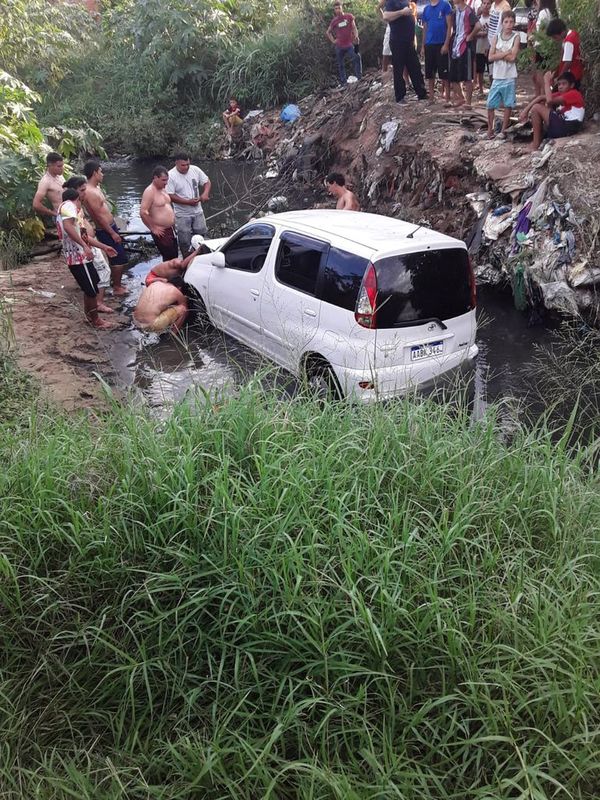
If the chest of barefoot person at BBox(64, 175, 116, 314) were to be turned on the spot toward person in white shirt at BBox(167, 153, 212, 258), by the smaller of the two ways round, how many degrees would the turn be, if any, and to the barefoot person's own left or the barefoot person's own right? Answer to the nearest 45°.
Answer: approximately 45° to the barefoot person's own left

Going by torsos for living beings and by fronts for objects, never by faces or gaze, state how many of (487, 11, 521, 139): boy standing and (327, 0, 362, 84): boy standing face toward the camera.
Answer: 2

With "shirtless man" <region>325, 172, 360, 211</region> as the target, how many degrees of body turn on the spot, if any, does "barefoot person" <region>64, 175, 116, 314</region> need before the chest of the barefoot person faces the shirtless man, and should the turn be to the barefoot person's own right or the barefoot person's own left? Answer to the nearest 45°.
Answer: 0° — they already face them

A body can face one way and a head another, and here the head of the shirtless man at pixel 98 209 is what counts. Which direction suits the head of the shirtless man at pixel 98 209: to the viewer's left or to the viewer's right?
to the viewer's right

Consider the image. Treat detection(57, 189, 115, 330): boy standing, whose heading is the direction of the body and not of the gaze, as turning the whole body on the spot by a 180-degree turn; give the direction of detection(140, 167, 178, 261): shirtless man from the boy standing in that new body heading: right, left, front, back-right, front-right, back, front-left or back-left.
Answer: back-right

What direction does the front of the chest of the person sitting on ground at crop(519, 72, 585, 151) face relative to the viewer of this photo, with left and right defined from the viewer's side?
facing to the left of the viewer

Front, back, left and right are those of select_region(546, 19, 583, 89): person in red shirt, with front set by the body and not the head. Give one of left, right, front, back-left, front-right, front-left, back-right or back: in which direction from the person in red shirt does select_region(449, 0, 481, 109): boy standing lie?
front-right

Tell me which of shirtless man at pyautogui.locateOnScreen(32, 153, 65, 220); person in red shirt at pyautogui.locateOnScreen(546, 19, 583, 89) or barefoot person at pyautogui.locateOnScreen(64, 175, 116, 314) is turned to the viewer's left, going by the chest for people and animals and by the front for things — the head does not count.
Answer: the person in red shirt

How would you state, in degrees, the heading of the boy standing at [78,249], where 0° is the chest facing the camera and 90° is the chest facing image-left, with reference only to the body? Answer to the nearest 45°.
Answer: approximately 270°

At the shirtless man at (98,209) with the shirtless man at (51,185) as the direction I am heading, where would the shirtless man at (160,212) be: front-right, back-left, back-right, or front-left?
back-right

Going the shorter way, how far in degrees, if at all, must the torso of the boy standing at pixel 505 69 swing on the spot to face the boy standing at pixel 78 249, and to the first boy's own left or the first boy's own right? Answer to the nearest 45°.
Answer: approximately 45° to the first boy's own right

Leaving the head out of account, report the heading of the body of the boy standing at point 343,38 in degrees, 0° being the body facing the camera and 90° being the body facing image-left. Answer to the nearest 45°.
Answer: approximately 0°

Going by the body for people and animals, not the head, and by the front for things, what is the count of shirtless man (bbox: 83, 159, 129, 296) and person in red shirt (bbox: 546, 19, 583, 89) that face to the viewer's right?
1
